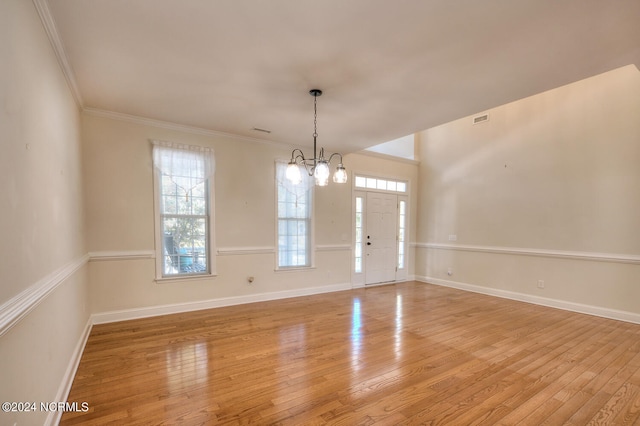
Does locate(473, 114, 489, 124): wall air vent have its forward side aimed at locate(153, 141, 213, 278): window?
yes

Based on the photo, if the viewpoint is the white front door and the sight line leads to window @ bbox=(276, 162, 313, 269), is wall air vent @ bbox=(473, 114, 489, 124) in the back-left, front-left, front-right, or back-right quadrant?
back-left

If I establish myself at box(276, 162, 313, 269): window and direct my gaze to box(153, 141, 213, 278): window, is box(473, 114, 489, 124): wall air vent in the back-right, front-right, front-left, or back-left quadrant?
back-left

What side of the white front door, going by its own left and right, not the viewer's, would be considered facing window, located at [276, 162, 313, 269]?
right

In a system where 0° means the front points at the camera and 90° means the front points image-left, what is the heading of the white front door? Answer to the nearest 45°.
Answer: approximately 315°

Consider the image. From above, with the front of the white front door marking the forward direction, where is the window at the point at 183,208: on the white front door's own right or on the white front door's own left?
on the white front door's own right

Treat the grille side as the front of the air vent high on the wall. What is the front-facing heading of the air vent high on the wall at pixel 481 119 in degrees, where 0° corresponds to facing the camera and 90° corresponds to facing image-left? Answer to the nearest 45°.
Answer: approximately 45°

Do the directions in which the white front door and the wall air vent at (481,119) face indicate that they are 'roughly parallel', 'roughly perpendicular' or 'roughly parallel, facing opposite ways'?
roughly perpendicular
